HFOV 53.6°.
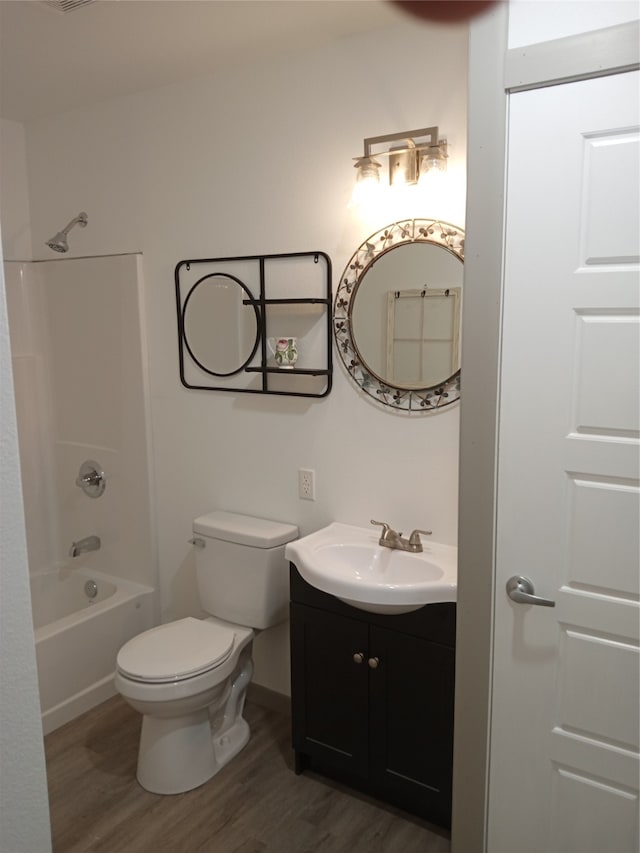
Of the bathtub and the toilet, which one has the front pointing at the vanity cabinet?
the bathtub

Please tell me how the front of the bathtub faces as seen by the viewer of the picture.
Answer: facing the viewer and to the right of the viewer

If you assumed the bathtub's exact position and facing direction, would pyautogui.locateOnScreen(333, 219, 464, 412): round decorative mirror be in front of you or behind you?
in front

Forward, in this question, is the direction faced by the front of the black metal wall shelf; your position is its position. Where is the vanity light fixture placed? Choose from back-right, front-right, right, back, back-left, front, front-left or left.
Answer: left

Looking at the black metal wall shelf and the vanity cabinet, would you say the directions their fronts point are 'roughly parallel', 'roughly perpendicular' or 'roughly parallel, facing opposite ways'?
roughly parallel

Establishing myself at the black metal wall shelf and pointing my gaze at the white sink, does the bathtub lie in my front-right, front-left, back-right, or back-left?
back-right

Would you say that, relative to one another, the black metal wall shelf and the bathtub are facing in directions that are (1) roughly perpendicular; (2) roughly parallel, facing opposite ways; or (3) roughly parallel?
roughly perpendicular

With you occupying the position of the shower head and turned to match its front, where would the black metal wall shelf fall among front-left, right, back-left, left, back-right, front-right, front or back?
left

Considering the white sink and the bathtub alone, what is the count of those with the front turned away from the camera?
0

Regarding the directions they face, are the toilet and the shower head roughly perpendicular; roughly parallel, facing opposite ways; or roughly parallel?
roughly parallel

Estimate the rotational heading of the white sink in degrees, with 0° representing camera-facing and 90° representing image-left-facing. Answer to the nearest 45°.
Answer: approximately 45°

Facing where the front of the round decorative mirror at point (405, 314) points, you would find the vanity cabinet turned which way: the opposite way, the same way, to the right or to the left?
the same way

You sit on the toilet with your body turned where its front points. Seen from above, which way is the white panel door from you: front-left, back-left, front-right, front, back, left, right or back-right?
left

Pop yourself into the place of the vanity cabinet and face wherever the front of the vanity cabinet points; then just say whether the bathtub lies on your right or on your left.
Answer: on your right

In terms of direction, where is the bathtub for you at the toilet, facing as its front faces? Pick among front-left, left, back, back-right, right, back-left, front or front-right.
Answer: right

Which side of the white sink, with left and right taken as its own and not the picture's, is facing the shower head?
right
